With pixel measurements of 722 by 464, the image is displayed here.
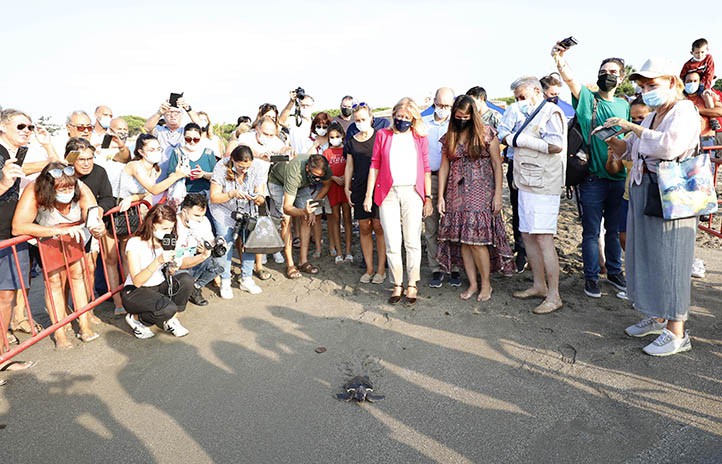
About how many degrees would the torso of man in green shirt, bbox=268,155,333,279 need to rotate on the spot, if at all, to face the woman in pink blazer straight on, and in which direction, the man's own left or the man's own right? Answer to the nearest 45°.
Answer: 0° — they already face them

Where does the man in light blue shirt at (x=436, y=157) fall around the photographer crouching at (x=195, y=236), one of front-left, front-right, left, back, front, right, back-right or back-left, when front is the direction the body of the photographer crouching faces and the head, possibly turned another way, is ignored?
front-left

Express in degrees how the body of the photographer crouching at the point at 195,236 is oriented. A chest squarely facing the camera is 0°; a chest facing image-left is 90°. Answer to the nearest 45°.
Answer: approximately 315°

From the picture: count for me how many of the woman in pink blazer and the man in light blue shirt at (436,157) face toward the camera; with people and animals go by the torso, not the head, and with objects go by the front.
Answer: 2

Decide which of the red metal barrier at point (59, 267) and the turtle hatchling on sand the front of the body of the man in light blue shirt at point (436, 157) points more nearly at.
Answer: the turtle hatchling on sand

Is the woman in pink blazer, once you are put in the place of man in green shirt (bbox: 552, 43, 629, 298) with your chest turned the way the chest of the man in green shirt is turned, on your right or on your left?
on your right

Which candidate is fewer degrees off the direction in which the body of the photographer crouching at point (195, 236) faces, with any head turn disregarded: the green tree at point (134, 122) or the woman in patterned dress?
the woman in patterned dress

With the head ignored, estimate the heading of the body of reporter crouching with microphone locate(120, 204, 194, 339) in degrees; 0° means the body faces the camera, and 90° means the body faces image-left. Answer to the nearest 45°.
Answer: approximately 315°

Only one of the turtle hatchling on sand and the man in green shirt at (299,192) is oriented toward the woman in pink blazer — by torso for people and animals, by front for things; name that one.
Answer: the man in green shirt
